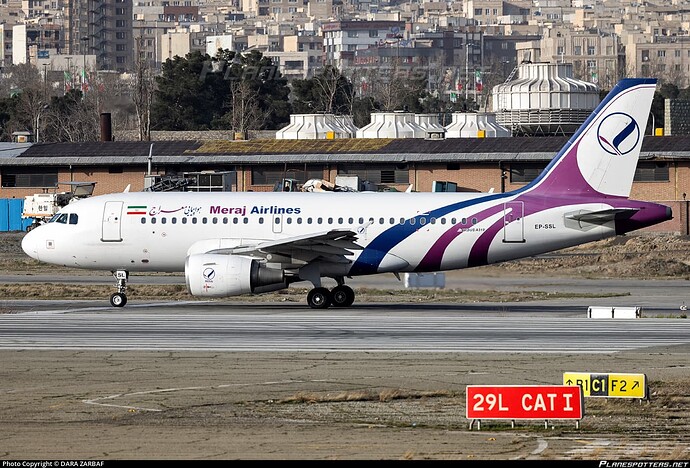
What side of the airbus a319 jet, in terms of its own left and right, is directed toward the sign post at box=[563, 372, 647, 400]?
left

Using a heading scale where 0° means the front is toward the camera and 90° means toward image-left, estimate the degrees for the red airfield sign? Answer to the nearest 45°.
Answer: approximately 0°

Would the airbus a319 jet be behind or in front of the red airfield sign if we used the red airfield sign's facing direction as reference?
behind

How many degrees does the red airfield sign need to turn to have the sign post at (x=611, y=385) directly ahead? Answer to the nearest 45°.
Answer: approximately 135° to its left

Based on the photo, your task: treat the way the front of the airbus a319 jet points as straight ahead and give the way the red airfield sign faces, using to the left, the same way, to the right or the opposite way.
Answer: to the left

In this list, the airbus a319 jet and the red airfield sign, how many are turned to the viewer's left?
1

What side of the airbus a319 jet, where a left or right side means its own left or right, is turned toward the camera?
left

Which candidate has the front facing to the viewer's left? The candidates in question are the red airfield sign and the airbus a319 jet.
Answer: the airbus a319 jet

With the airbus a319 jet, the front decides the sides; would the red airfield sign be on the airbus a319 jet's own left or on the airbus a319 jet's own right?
on the airbus a319 jet's own left
